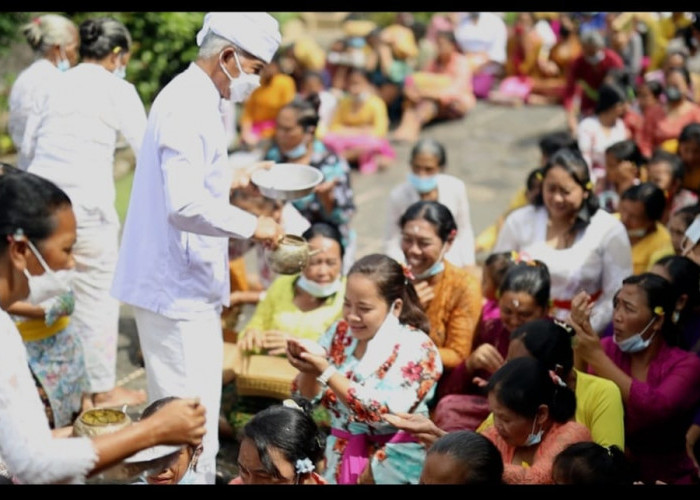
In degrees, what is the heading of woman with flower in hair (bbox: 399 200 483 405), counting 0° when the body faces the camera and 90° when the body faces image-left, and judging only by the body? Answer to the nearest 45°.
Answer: approximately 45°

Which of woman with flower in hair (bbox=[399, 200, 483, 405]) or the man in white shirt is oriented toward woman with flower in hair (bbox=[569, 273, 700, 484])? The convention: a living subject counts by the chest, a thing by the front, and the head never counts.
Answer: the man in white shirt

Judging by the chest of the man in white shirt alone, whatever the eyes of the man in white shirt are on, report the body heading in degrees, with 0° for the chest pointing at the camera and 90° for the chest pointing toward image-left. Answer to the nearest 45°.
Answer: approximately 270°

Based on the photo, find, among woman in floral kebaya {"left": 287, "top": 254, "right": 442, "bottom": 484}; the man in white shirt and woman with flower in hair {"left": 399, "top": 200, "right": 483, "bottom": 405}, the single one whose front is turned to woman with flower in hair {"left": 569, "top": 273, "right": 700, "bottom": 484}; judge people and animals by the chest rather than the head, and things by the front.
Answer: the man in white shirt

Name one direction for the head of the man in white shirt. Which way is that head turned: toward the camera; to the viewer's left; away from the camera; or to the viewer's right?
to the viewer's right

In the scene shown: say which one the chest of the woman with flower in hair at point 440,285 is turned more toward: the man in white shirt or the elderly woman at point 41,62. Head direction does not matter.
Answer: the man in white shirt

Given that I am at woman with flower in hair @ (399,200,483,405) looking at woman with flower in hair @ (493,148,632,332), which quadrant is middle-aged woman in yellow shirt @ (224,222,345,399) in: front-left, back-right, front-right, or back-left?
back-left

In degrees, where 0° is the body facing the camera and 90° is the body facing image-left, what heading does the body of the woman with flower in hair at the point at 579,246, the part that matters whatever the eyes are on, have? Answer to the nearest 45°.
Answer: approximately 45°

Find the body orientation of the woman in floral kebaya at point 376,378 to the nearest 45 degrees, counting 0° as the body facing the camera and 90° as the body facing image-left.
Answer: approximately 45°
